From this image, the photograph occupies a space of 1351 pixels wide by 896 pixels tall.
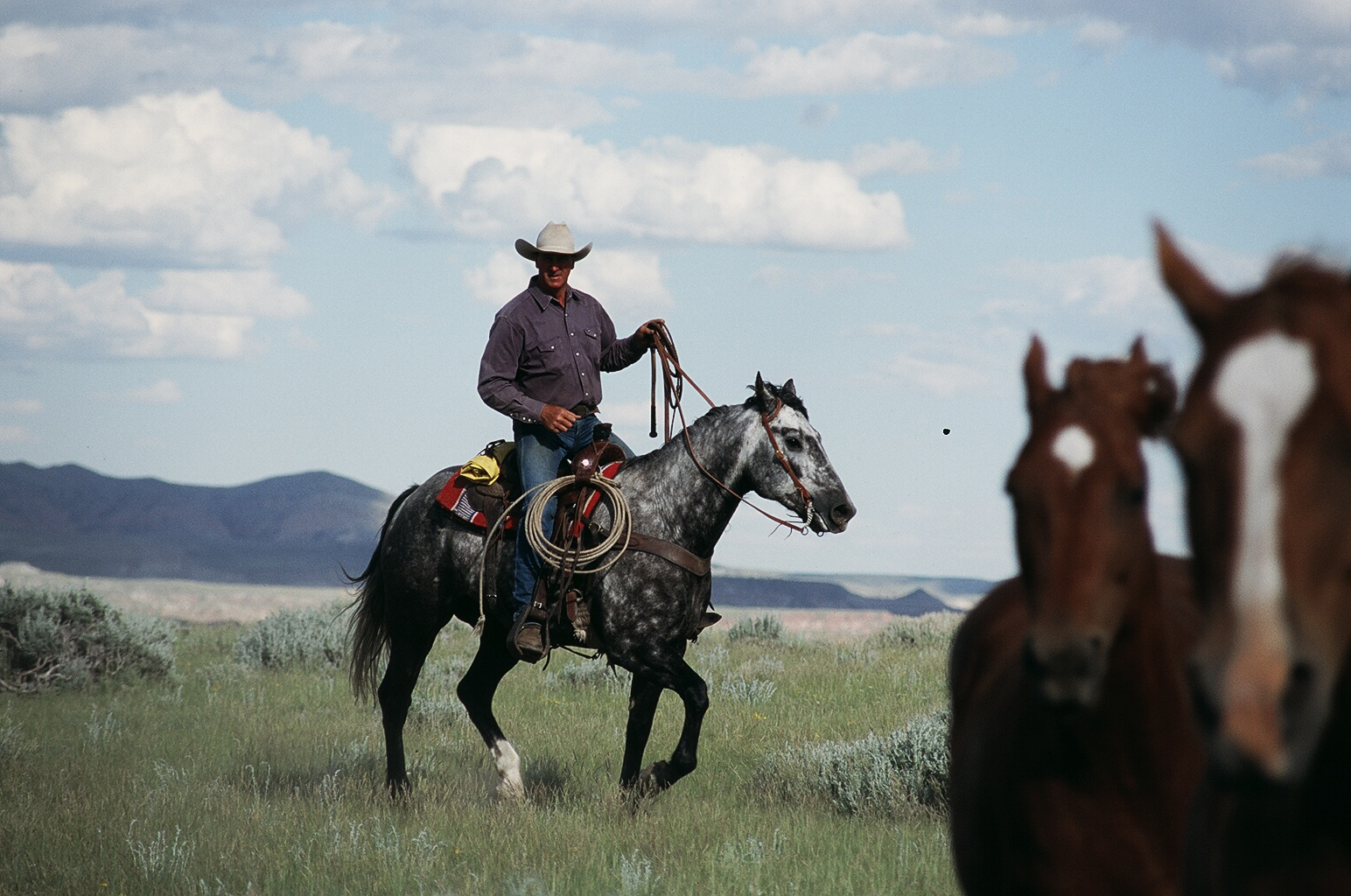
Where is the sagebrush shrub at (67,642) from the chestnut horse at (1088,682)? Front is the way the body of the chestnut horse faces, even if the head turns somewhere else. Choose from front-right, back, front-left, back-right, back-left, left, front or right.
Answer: back-right

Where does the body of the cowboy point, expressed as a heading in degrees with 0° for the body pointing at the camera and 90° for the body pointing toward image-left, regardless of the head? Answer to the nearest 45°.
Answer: approximately 315°

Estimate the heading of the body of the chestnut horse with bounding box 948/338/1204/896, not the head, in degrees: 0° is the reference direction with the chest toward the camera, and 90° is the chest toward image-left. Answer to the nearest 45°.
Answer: approximately 0°

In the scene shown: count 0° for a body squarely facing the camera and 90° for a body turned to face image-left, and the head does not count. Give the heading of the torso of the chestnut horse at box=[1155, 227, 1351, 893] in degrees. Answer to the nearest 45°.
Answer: approximately 0°

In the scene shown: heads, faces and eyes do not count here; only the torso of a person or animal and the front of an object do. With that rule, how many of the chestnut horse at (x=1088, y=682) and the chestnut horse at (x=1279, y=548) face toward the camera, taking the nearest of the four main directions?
2

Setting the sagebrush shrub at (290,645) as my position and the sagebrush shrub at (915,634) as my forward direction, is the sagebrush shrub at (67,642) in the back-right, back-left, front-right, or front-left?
back-right

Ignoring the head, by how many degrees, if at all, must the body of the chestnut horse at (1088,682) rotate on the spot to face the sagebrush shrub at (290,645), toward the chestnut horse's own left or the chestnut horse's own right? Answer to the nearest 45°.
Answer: approximately 135° to the chestnut horse's own right
